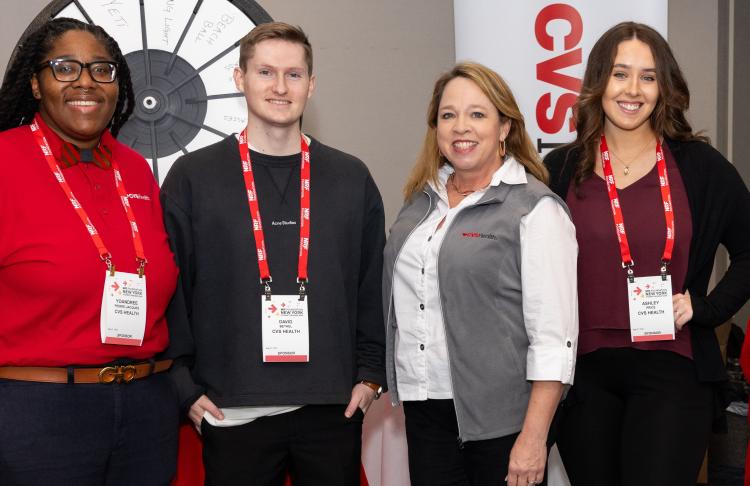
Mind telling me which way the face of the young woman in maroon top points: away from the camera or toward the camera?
toward the camera

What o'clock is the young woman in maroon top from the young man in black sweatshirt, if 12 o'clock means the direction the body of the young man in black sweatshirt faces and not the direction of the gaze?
The young woman in maroon top is roughly at 9 o'clock from the young man in black sweatshirt.

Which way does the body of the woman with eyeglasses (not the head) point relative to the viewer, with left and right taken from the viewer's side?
facing the viewer and to the right of the viewer

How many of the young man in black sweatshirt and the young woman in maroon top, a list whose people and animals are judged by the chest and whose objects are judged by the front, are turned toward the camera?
2

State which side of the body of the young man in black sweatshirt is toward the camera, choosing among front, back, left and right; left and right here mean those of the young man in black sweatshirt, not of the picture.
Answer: front

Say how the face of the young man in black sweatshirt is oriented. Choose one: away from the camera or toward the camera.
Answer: toward the camera

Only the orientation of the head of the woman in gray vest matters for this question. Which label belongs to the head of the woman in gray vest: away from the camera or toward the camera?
toward the camera

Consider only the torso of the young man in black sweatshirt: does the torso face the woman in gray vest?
no

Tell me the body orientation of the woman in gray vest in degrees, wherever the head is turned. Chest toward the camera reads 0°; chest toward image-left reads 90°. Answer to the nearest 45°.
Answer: approximately 45°

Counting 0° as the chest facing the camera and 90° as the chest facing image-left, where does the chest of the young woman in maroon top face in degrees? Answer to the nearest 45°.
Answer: approximately 0°

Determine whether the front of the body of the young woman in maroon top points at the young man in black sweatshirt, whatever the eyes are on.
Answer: no
